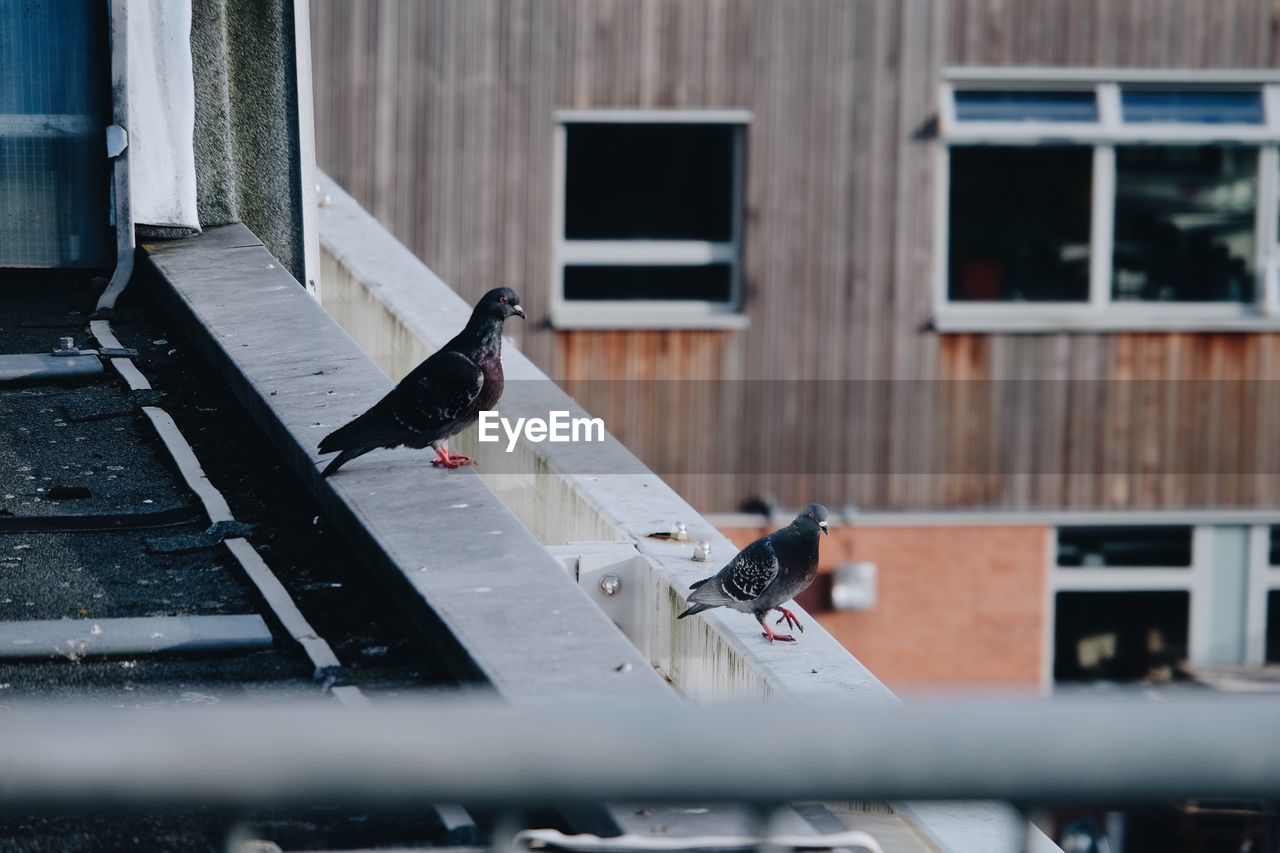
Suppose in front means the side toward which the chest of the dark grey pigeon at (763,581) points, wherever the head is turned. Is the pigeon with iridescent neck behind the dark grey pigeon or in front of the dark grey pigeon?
behind

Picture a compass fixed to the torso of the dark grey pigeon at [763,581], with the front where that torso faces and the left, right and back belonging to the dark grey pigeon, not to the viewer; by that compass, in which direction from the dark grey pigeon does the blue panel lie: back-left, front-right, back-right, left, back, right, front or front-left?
back-left

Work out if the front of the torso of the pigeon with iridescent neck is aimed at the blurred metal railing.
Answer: no

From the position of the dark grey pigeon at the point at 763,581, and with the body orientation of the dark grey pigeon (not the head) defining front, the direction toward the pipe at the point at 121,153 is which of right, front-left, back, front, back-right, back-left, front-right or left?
back-left

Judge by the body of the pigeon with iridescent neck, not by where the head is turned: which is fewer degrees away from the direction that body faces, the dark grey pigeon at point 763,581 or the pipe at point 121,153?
the dark grey pigeon

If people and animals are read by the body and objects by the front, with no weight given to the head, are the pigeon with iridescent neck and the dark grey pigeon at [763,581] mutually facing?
no

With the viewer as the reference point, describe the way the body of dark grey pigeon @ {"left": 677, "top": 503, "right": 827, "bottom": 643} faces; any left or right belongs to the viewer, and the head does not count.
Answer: facing to the right of the viewer

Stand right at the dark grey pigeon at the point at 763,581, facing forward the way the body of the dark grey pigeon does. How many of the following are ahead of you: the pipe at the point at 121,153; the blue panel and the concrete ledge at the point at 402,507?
0

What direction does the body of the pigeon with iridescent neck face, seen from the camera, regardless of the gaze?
to the viewer's right

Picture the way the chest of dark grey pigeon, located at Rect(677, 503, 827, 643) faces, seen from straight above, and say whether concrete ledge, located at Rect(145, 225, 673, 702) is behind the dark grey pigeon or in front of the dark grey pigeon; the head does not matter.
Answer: behind

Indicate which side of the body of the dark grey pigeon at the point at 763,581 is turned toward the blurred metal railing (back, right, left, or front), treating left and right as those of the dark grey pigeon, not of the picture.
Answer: right

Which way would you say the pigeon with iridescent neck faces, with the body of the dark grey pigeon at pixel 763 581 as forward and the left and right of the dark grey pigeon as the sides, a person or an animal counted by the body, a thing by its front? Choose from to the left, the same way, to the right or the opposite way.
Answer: the same way
